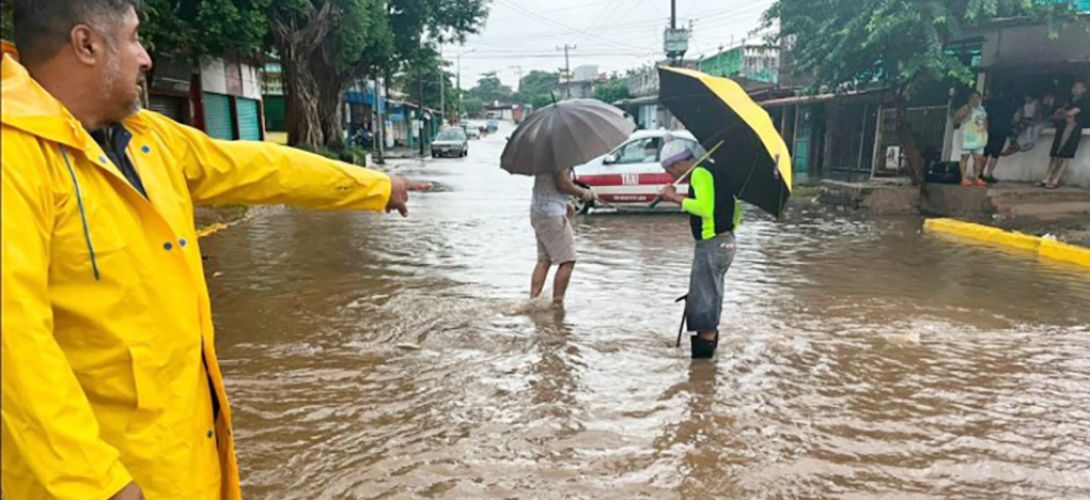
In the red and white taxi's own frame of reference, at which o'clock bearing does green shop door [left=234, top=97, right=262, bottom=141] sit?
The green shop door is roughly at 1 o'clock from the red and white taxi.

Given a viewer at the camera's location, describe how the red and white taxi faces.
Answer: facing to the left of the viewer

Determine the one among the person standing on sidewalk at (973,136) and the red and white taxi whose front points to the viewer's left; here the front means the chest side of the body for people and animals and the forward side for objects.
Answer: the red and white taxi

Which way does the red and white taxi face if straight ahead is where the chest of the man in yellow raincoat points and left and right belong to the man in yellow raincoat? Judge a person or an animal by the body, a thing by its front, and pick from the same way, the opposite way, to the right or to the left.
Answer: the opposite way

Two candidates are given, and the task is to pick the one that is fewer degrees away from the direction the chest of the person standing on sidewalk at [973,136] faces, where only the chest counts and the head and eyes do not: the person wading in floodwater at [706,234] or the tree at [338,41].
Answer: the person wading in floodwater

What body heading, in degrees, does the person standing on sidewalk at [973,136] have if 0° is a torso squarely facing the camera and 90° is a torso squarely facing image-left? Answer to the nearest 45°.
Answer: approximately 0°

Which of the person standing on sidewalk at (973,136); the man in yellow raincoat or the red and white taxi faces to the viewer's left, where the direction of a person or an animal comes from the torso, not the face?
the red and white taxi

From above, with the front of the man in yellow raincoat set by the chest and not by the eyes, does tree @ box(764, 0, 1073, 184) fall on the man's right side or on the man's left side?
on the man's left side

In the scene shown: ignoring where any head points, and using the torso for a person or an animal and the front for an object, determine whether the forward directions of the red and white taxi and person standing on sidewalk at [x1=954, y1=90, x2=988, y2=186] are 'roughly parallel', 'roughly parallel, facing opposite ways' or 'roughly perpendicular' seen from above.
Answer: roughly perpendicular

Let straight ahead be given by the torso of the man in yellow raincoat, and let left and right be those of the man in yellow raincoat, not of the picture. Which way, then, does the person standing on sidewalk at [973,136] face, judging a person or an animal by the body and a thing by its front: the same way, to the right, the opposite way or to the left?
to the right

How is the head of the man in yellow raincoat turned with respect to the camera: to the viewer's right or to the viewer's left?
to the viewer's right
